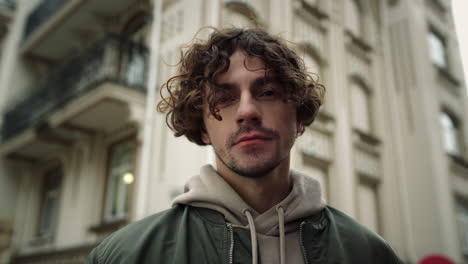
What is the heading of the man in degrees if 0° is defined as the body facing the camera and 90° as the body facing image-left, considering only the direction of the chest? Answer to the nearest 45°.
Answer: approximately 0°

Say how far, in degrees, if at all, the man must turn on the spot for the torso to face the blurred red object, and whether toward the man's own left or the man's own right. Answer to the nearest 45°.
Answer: approximately 135° to the man's own left
